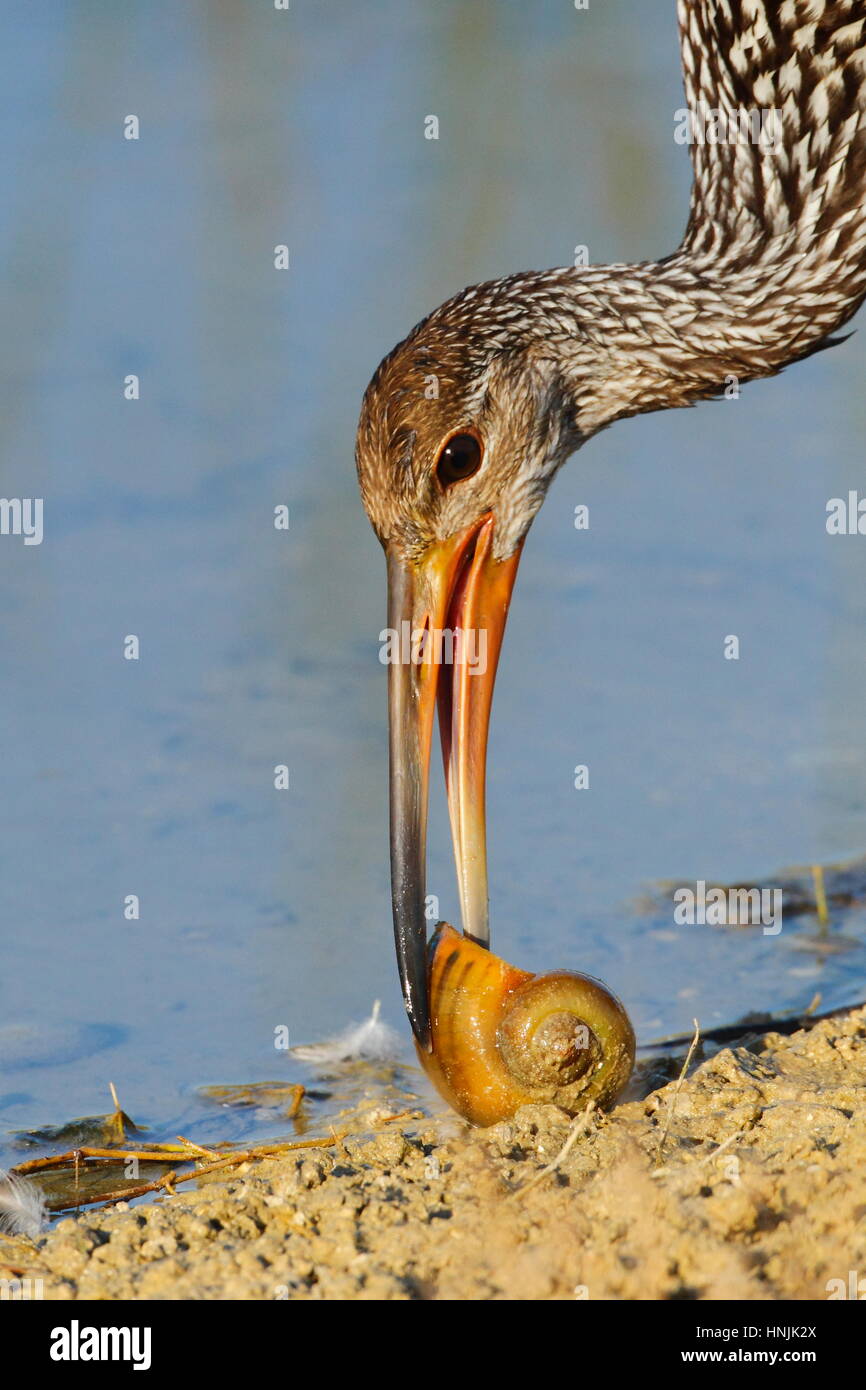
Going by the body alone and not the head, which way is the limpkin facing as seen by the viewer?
to the viewer's left
